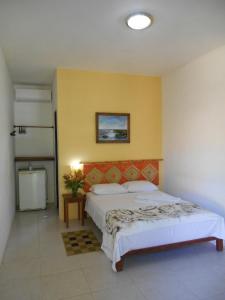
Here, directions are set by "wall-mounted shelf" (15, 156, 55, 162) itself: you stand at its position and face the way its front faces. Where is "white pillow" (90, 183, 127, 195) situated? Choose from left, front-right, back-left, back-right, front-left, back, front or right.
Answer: front-left

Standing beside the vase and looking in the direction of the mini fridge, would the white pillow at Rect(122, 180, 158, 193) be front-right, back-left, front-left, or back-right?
back-right

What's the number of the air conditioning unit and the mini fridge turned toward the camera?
2

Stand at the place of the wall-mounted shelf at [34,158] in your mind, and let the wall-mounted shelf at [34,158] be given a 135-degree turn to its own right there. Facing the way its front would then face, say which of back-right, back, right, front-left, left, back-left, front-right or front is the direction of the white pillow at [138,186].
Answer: back

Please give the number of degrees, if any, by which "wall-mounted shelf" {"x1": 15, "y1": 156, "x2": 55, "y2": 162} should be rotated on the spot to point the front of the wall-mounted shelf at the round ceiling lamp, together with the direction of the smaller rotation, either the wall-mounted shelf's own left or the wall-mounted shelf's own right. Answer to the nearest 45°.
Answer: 0° — it already faces it

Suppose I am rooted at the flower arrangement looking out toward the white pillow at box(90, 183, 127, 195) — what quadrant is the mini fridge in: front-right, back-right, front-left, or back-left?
back-left

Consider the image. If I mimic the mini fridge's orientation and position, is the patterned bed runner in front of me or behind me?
in front

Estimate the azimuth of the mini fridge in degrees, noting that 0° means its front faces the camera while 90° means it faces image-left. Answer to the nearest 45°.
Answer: approximately 0°

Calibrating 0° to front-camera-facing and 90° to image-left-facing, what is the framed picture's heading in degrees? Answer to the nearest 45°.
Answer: approximately 0°

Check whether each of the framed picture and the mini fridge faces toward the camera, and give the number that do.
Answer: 2
